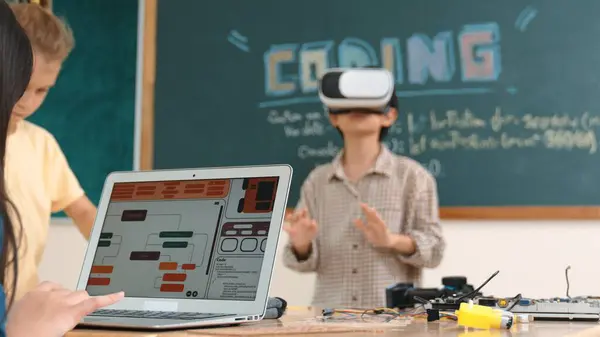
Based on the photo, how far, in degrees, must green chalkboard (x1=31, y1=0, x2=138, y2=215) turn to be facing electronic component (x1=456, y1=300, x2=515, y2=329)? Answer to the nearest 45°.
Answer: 0° — it already faces it

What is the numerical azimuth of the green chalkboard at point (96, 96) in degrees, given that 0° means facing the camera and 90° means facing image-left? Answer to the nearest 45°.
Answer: approximately 0°

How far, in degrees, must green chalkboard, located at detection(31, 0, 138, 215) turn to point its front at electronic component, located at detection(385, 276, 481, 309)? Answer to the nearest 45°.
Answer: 0° — it already faces it
